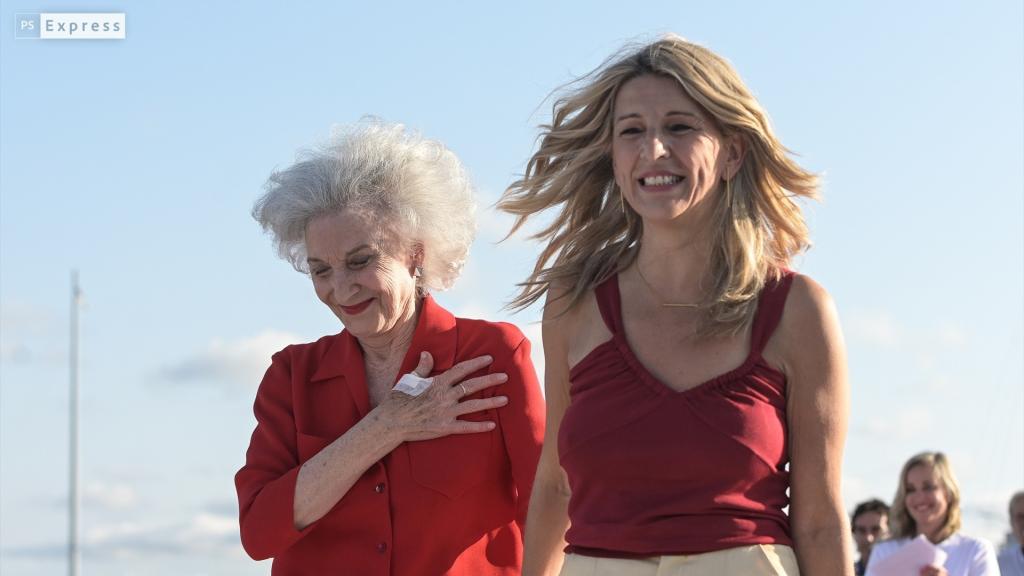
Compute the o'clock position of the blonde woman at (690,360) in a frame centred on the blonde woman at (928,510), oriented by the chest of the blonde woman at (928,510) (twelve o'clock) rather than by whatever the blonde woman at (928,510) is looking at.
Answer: the blonde woman at (690,360) is roughly at 12 o'clock from the blonde woman at (928,510).

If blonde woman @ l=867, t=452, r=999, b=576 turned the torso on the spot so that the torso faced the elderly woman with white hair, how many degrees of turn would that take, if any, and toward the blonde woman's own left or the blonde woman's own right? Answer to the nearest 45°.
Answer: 0° — they already face them

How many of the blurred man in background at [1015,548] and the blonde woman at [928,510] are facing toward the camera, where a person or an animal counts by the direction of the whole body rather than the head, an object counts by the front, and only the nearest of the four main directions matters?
2

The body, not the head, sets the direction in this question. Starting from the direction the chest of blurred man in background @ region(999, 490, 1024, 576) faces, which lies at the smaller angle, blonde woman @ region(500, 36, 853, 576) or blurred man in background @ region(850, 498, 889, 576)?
the blonde woman

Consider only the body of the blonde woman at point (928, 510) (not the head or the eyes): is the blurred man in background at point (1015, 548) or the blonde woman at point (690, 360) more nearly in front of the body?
the blonde woman

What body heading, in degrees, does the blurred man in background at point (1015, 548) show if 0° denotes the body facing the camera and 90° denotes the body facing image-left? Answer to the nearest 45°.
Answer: approximately 0°

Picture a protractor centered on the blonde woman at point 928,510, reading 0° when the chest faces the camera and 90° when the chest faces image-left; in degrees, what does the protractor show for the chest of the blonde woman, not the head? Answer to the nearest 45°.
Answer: approximately 0°

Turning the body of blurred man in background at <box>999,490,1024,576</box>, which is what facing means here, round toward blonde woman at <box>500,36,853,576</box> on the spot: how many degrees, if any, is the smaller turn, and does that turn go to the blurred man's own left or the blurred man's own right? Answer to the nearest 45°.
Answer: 0° — they already face them
